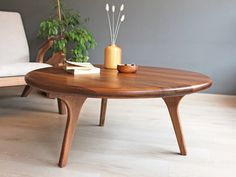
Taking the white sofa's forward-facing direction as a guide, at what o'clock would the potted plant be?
The potted plant is roughly at 10 o'clock from the white sofa.

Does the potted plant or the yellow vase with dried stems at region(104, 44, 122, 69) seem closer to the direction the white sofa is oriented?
the yellow vase with dried stems

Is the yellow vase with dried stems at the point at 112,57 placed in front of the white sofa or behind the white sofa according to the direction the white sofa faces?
in front

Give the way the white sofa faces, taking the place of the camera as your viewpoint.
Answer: facing the viewer and to the right of the viewer
